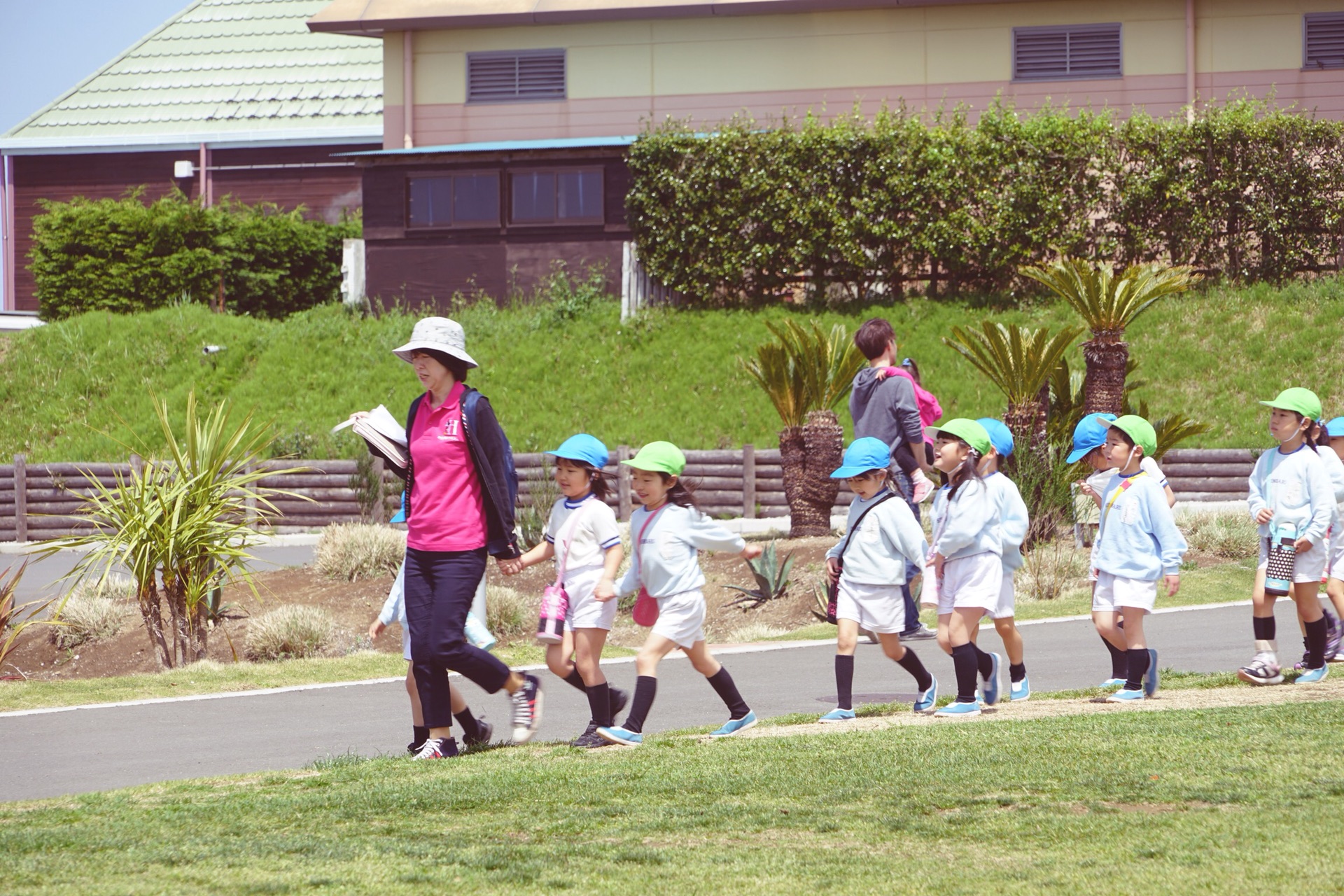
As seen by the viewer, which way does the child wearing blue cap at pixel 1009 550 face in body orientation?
to the viewer's left

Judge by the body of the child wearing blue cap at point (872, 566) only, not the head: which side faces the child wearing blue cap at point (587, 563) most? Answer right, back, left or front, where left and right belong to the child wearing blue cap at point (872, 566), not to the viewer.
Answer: front

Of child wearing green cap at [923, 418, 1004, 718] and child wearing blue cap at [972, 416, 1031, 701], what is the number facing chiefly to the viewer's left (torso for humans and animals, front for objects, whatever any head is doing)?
2

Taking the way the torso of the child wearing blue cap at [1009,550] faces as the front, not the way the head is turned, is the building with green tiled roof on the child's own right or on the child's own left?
on the child's own right

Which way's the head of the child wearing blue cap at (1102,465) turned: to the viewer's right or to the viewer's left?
to the viewer's left

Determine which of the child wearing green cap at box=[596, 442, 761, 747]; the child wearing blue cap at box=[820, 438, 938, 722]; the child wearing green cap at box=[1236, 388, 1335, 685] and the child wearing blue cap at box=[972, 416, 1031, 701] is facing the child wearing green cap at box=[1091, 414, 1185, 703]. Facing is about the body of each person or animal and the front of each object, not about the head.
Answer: the child wearing green cap at box=[1236, 388, 1335, 685]

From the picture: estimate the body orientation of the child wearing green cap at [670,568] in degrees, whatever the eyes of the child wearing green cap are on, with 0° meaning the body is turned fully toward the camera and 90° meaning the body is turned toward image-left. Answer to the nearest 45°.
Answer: approximately 45°

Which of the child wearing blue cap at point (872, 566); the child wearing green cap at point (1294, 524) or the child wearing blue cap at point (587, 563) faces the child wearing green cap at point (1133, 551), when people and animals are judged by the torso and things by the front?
the child wearing green cap at point (1294, 524)

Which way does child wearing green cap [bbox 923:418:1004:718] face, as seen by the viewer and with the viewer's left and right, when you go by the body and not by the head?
facing to the left of the viewer

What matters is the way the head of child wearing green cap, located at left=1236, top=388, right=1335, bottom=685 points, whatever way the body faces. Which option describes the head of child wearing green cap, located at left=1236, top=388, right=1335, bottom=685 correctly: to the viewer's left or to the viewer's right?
to the viewer's left
